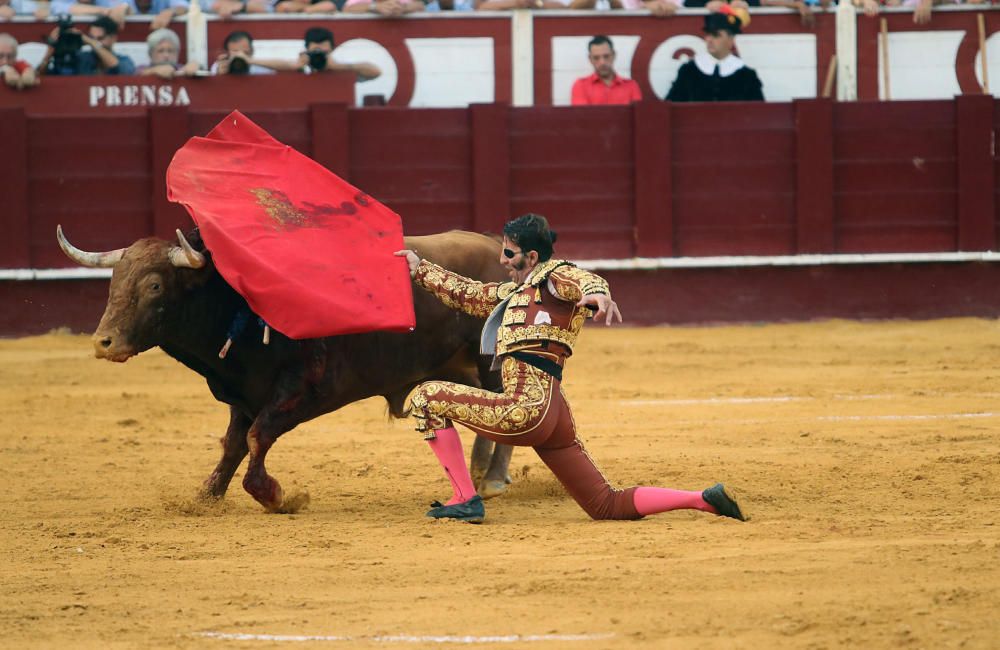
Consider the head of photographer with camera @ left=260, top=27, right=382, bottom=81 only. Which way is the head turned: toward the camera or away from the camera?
toward the camera

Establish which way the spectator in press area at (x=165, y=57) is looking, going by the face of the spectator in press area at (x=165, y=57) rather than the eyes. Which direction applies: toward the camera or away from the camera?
toward the camera

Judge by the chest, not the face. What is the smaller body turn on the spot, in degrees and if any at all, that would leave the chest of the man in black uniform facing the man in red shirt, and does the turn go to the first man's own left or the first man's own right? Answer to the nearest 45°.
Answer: approximately 90° to the first man's own right

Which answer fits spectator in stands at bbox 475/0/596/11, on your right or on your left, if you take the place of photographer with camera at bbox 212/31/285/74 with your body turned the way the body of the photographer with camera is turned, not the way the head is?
on your left

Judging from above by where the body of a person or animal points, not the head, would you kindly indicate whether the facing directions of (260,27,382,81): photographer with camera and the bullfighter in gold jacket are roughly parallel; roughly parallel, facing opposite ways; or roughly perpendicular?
roughly perpendicular

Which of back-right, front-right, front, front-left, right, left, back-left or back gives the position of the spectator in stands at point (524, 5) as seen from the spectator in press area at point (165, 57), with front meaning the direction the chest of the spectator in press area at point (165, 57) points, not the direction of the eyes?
left

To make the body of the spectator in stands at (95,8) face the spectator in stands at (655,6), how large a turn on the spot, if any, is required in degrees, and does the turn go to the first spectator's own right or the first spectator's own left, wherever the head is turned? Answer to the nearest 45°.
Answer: approximately 90° to the first spectator's own left

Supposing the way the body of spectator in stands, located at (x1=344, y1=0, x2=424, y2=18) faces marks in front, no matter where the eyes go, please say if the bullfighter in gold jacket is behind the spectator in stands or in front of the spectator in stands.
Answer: in front

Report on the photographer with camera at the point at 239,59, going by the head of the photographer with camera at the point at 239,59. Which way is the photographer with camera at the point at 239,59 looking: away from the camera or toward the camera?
toward the camera

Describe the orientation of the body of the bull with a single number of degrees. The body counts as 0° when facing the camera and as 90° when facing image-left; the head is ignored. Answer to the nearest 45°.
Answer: approximately 90°

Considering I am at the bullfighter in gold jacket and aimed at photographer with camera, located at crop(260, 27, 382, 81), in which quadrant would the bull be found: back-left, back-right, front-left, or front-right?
front-left

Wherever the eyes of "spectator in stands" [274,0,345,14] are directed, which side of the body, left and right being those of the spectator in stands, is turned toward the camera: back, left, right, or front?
front

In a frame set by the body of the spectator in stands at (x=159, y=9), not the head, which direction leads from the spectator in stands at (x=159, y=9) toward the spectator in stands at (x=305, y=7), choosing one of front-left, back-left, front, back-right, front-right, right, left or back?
left
